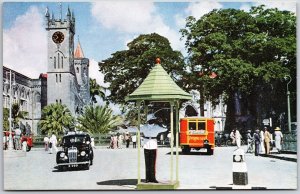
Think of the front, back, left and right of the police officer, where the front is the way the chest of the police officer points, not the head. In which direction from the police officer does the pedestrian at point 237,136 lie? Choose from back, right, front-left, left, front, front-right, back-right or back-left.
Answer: back-left

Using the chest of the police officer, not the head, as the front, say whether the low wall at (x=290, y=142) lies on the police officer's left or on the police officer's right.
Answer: on the police officer's left

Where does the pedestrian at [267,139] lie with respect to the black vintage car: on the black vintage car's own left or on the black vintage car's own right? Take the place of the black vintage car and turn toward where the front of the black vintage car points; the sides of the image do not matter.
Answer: on the black vintage car's own left

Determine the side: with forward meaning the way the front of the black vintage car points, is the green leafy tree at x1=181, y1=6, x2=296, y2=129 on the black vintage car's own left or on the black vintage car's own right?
on the black vintage car's own left
